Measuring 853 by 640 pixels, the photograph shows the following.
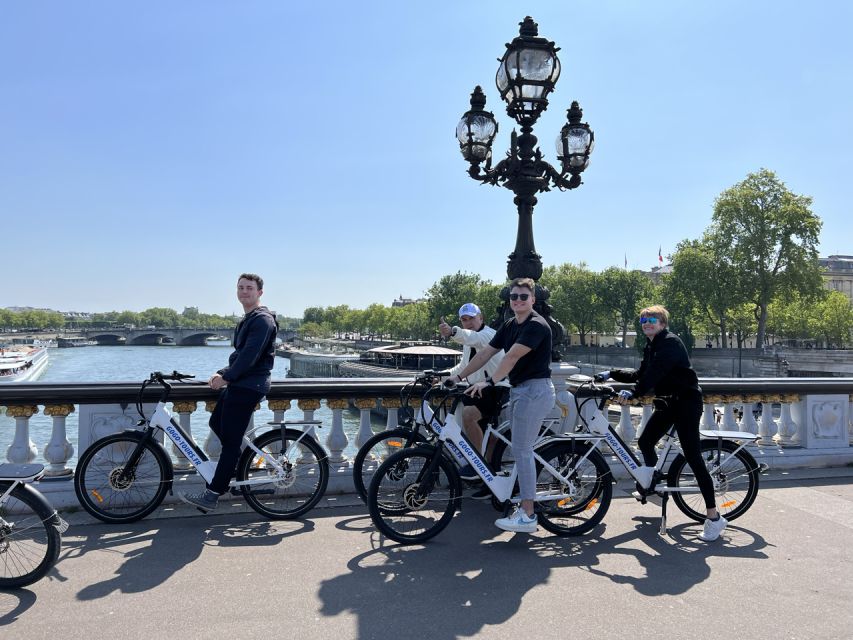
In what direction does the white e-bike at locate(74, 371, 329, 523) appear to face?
to the viewer's left

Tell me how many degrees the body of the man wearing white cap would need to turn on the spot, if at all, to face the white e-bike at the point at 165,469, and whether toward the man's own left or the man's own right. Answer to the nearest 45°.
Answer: approximately 45° to the man's own right

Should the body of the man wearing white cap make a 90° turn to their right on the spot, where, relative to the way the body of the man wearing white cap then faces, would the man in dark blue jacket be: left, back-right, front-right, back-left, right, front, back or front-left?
front-left

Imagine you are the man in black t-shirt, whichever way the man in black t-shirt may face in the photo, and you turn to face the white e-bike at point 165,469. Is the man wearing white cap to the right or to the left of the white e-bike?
right

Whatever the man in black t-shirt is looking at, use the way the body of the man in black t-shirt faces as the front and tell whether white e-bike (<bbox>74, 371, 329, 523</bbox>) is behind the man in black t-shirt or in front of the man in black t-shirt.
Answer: in front

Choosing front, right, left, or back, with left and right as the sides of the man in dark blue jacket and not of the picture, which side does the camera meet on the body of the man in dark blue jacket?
left

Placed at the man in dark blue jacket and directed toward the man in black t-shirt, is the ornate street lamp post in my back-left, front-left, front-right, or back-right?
front-left
